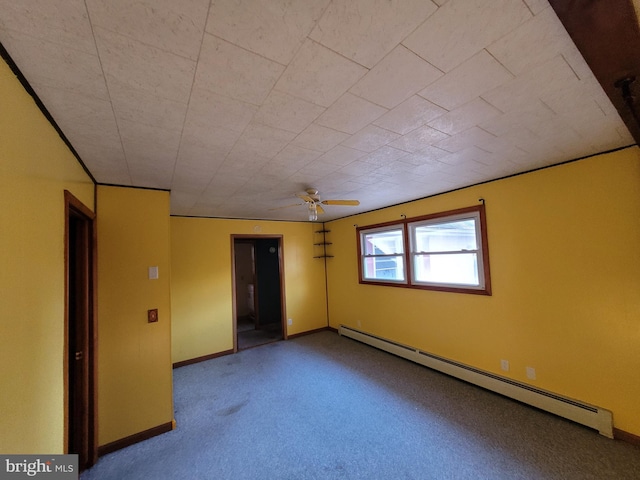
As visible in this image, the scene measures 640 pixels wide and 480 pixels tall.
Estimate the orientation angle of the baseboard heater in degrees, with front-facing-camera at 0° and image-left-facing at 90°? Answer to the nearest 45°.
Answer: approximately 45°

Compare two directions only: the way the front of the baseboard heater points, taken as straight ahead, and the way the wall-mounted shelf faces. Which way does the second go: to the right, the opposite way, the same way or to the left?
to the left

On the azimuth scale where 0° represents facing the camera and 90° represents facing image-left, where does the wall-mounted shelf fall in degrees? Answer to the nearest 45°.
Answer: approximately 0°

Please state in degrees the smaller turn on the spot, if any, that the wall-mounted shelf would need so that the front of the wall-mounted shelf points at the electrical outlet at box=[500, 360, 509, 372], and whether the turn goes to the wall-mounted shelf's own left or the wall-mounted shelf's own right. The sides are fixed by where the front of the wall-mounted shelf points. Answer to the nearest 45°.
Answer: approximately 45° to the wall-mounted shelf's own left

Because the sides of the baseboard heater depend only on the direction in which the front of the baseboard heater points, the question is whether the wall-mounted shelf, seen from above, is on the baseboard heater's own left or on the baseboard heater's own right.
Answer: on the baseboard heater's own right

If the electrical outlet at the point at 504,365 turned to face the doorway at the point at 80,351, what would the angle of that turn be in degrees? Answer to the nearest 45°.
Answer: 0° — it already faces it

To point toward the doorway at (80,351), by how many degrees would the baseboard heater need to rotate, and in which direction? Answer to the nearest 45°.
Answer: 0° — it already faces it
